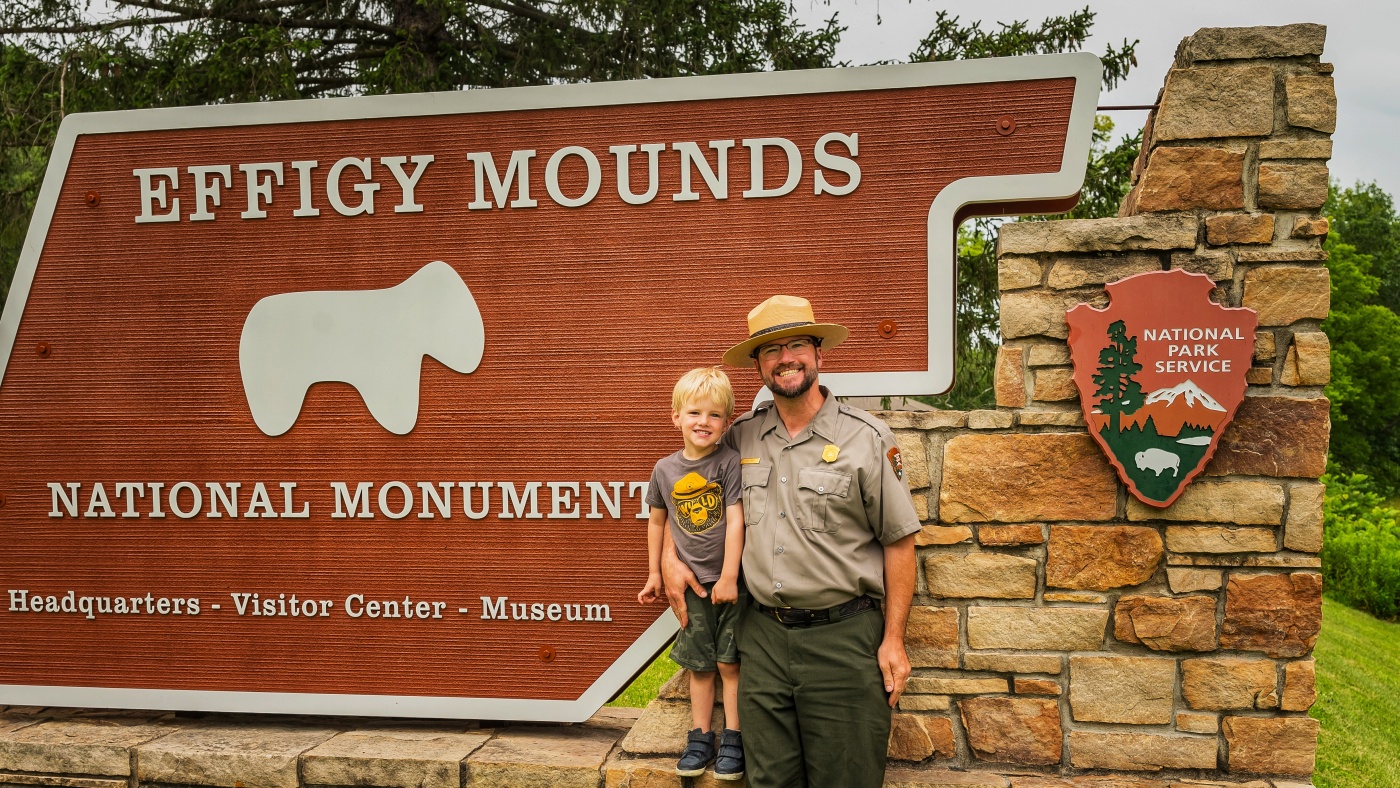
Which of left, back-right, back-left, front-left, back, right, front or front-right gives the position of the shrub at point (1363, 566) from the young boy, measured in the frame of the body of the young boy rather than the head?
back-left

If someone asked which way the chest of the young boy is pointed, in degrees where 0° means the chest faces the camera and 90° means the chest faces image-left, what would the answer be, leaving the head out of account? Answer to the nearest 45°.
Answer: approximately 0°

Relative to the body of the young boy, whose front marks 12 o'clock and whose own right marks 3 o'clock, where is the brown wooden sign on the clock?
The brown wooden sign is roughly at 4 o'clock from the young boy.
